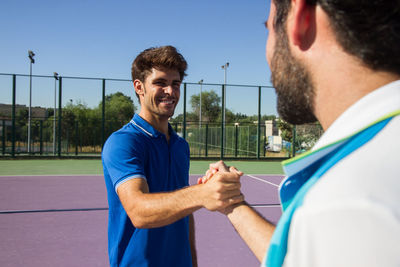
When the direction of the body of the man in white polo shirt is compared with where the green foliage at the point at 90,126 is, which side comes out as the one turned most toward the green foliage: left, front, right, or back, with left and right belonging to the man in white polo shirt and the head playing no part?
front

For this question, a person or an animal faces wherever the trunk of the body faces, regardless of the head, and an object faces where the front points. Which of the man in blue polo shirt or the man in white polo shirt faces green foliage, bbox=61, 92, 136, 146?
the man in white polo shirt

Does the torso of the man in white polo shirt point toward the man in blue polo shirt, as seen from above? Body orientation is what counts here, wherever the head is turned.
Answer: yes

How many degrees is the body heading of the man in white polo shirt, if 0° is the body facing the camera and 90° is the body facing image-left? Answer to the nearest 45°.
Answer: approximately 135°

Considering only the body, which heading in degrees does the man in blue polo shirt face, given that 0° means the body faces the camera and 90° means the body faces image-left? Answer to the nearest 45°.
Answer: approximately 315°

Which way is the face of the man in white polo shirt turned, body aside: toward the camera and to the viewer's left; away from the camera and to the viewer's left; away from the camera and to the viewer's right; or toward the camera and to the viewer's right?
away from the camera and to the viewer's left

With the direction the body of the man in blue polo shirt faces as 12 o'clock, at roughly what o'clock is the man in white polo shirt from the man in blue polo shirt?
The man in white polo shirt is roughly at 1 o'clock from the man in blue polo shirt.

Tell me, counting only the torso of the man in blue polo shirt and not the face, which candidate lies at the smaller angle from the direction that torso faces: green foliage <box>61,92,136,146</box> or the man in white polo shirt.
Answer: the man in white polo shirt

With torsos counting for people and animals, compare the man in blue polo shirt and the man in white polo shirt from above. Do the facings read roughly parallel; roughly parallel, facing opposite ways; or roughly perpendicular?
roughly parallel, facing opposite ways

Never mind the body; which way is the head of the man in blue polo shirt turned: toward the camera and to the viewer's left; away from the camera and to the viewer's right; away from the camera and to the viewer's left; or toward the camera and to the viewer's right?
toward the camera and to the viewer's right

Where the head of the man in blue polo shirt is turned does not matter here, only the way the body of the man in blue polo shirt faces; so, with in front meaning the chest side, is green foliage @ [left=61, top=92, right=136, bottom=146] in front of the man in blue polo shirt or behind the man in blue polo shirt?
behind
